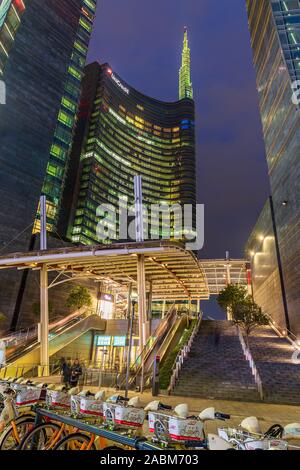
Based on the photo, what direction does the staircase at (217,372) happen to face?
toward the camera

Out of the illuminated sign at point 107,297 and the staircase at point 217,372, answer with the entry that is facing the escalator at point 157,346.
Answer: the illuminated sign

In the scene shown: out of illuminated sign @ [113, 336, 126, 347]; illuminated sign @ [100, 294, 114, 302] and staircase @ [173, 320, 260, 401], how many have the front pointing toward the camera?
3

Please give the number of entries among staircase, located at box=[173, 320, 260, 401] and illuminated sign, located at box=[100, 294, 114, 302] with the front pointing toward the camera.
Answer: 2

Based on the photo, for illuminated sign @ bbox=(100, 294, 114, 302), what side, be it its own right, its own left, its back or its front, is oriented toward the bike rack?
front

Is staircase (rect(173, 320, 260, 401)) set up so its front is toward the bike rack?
yes

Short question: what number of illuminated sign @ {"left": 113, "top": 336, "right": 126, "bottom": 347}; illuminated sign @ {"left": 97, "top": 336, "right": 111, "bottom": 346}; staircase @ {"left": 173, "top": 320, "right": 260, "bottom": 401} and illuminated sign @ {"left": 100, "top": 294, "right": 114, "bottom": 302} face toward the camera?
4

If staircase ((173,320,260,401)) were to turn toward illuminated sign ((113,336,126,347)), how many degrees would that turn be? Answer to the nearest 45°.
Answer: approximately 135° to its right

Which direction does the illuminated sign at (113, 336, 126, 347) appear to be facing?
toward the camera

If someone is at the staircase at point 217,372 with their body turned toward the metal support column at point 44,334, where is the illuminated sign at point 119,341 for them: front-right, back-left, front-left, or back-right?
front-right

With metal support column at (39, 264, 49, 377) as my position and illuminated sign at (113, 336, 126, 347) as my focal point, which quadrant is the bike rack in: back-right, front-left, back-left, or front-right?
back-right
